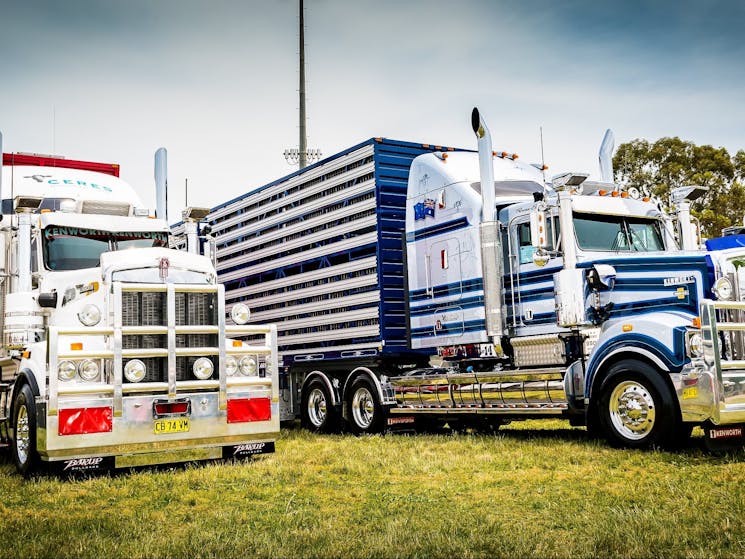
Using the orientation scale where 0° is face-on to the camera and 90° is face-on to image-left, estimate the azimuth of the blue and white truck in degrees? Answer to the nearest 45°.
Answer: approximately 315°

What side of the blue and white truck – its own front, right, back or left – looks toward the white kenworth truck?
right
